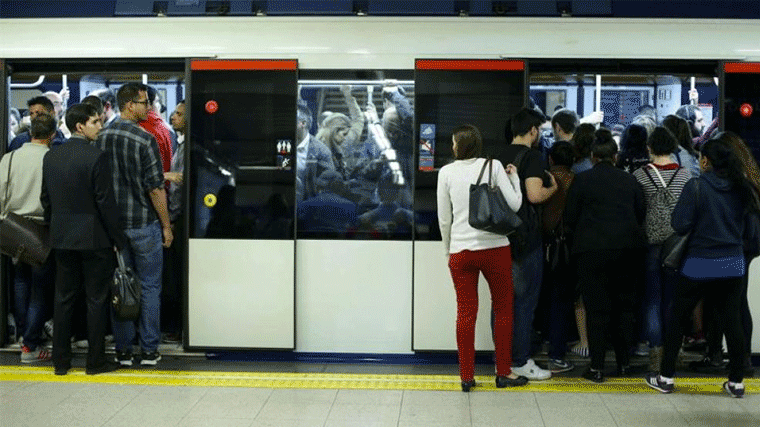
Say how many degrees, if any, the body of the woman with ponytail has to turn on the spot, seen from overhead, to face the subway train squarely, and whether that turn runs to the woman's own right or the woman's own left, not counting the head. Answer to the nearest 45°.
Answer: approximately 45° to the woman's own left

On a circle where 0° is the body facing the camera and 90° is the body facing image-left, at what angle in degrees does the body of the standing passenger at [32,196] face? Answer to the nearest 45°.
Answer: approximately 225°

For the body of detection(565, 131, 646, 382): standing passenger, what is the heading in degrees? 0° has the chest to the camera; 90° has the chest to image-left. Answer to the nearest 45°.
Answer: approximately 180°

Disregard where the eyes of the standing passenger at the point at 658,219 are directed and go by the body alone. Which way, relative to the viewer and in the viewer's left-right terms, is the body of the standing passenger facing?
facing away from the viewer

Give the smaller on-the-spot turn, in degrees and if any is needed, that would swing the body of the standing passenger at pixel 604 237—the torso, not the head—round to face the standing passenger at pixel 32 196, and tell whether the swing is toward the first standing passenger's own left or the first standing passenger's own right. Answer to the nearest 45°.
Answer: approximately 90° to the first standing passenger's own left

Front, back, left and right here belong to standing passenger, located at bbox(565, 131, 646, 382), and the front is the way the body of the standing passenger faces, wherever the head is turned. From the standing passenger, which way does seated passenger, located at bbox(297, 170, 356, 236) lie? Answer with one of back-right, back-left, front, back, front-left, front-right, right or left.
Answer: left
